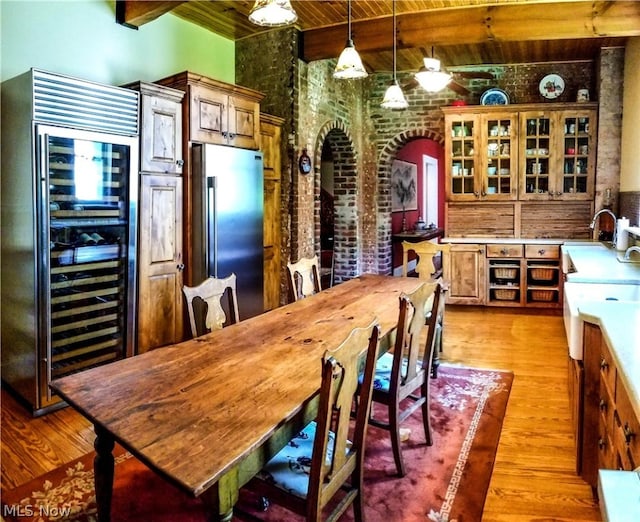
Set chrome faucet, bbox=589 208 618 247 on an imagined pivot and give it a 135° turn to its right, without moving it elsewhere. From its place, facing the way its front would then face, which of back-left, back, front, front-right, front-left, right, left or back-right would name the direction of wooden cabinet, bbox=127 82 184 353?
back

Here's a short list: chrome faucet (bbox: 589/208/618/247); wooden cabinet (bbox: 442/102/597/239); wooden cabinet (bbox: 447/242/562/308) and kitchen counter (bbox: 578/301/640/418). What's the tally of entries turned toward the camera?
2

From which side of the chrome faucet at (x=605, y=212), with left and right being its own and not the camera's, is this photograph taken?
left

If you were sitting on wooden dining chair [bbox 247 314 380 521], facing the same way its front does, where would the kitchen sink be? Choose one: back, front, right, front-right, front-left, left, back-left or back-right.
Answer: right

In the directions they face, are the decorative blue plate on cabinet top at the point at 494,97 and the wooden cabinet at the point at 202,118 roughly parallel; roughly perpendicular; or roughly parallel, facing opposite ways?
roughly perpendicular

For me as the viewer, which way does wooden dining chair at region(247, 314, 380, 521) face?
facing away from the viewer and to the left of the viewer

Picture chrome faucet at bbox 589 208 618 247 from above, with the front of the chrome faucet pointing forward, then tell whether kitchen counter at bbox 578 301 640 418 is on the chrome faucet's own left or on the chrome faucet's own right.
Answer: on the chrome faucet's own left

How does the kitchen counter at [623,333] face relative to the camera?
to the viewer's left

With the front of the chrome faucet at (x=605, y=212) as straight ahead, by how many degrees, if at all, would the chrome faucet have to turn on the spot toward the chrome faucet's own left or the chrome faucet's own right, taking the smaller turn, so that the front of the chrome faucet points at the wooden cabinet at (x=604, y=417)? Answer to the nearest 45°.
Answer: approximately 90° to the chrome faucet's own left

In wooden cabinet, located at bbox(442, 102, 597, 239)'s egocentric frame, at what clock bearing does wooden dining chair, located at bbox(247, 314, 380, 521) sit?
The wooden dining chair is roughly at 12 o'clock from the wooden cabinet.

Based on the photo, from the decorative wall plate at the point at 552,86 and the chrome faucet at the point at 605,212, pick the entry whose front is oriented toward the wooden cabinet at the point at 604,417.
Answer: the decorative wall plate

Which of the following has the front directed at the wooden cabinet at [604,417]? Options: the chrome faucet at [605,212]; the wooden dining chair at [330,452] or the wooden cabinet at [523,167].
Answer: the wooden cabinet at [523,167]

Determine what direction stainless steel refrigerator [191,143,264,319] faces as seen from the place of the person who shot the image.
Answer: facing the viewer and to the right of the viewer
